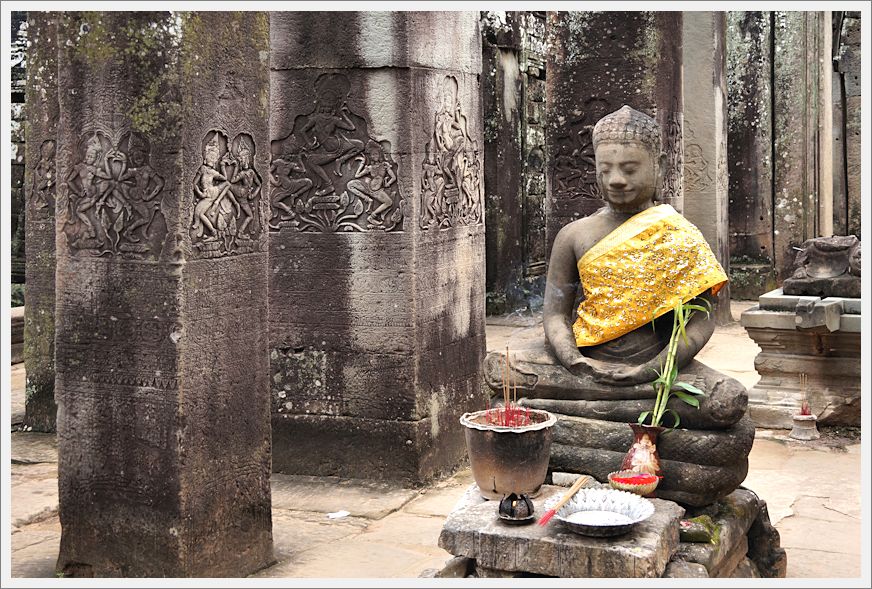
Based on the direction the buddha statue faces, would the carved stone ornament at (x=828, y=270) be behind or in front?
behind

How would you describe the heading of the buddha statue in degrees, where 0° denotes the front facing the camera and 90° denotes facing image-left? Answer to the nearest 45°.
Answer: approximately 45°

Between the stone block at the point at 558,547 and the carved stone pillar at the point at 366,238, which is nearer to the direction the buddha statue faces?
the stone block

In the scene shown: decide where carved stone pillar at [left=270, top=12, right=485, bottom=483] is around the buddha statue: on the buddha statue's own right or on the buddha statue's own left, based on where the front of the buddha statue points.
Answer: on the buddha statue's own right

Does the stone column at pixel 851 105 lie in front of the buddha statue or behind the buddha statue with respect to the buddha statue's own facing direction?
behind

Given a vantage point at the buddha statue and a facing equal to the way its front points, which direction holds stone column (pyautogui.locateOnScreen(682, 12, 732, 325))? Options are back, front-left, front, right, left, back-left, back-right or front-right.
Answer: back-right

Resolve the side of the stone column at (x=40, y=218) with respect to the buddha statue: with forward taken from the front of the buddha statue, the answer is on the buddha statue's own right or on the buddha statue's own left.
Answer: on the buddha statue's own right

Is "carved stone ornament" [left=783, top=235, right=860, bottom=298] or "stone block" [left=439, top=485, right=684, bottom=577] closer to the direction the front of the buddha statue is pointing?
the stone block

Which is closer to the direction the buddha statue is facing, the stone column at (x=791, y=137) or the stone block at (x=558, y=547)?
the stone block

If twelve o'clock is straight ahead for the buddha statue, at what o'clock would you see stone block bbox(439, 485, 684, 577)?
The stone block is roughly at 11 o'clock from the buddha statue.

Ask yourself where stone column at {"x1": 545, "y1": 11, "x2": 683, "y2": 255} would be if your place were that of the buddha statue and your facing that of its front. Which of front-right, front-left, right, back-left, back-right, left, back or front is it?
back-right

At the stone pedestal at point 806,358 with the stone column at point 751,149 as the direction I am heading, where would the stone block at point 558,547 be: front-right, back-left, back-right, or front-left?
back-left
